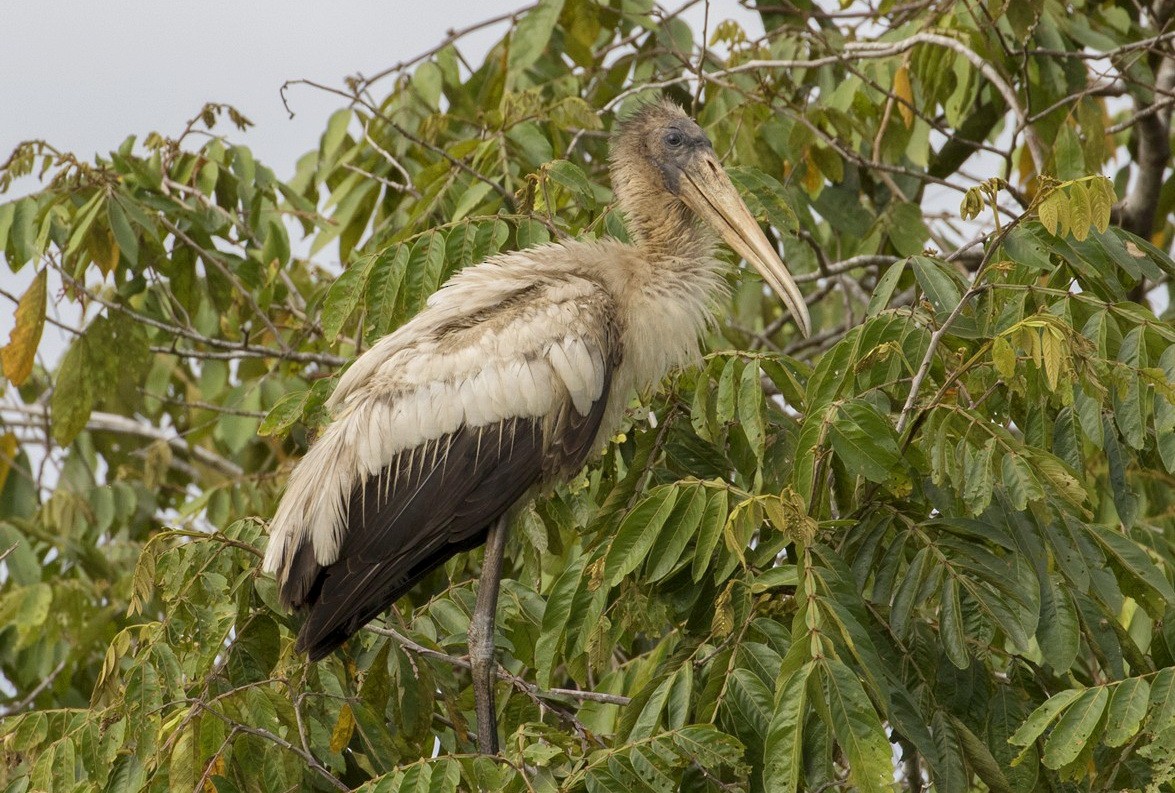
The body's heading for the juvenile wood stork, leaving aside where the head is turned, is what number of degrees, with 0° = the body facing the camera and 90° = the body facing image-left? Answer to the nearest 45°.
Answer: approximately 270°
